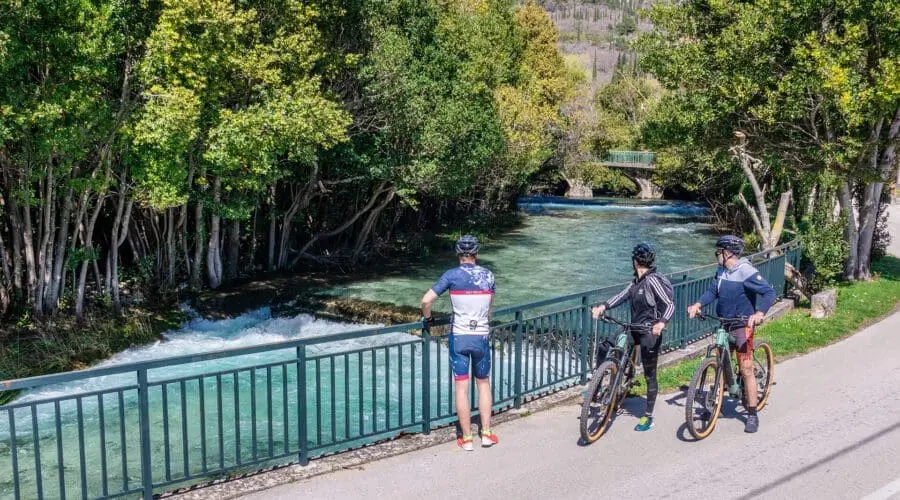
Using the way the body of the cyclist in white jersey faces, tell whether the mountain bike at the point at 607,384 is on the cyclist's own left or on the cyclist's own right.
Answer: on the cyclist's own right

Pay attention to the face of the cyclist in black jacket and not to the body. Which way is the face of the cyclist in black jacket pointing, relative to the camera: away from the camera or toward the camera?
away from the camera

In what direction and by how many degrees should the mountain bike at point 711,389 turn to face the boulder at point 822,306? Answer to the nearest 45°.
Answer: approximately 135° to its right

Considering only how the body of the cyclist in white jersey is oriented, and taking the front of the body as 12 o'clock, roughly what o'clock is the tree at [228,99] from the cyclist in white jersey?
The tree is roughly at 11 o'clock from the cyclist in white jersey.

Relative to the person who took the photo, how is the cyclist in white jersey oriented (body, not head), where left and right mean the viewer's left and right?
facing away from the viewer

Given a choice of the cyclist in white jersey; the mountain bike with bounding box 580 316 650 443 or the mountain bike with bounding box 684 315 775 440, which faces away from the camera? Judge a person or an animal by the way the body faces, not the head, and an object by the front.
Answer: the cyclist in white jersey

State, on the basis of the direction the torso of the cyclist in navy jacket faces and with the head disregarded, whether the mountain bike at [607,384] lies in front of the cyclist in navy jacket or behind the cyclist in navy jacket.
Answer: in front

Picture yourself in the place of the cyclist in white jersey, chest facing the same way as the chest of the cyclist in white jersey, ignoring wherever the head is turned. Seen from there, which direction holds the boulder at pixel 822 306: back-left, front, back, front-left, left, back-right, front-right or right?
front-right

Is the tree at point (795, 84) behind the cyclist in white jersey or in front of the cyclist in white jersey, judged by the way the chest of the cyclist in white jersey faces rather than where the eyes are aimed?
in front
